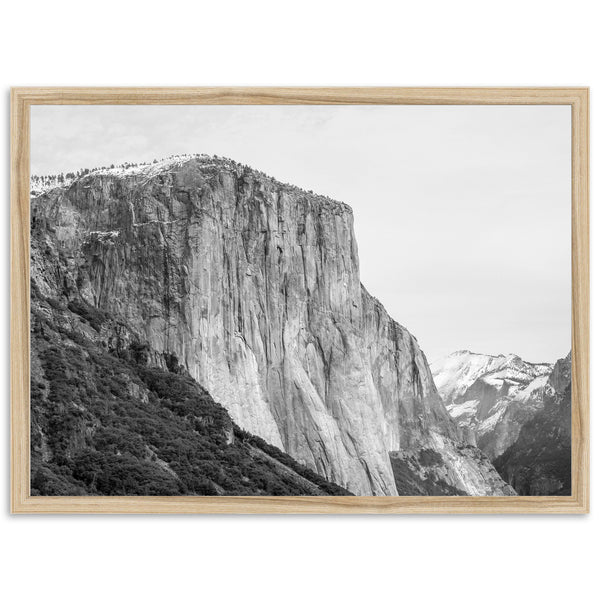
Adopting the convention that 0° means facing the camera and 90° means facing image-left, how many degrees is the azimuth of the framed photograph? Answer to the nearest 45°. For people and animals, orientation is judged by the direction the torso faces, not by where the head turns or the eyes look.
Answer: approximately 0°
